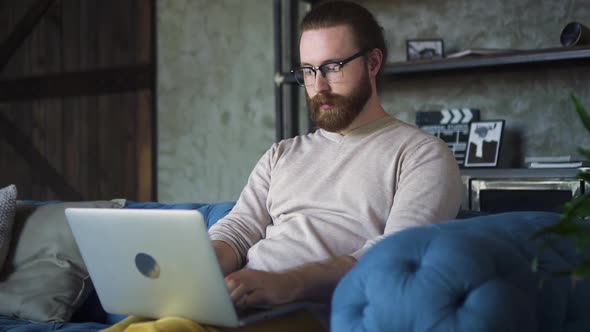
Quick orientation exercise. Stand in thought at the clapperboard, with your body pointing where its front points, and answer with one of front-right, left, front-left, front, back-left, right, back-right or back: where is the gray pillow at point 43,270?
front-right

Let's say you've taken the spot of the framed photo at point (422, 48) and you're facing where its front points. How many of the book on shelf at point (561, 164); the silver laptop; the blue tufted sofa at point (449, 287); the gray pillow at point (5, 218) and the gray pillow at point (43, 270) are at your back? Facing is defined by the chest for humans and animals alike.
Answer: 0

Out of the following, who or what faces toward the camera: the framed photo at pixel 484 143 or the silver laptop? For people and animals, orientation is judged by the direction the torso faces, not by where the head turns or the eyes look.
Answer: the framed photo

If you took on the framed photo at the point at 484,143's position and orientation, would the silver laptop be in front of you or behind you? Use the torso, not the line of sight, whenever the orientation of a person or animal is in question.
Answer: in front

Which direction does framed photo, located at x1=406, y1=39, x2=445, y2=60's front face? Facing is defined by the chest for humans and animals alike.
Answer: toward the camera

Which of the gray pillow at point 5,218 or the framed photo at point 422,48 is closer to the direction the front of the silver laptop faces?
the framed photo

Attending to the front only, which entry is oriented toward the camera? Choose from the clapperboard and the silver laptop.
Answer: the clapperboard

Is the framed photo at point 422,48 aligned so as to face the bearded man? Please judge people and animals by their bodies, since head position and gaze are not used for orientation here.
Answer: yes

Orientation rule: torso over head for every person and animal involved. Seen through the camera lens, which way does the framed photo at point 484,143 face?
facing the viewer

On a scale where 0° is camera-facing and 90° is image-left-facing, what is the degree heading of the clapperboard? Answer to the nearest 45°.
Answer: approximately 0°

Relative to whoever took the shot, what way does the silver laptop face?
facing away from the viewer and to the right of the viewer

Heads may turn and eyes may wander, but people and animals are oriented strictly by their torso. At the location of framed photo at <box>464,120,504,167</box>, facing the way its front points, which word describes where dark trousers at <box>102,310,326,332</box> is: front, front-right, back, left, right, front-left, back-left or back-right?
front

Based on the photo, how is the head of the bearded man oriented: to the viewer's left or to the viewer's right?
to the viewer's left

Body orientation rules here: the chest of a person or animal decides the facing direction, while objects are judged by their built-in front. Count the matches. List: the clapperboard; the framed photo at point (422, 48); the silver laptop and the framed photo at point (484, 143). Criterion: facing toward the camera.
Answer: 3

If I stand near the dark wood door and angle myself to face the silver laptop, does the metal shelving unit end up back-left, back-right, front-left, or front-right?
front-left

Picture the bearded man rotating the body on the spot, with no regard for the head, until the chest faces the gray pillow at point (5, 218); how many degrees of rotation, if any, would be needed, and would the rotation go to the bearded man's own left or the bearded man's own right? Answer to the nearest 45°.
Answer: approximately 90° to the bearded man's own right

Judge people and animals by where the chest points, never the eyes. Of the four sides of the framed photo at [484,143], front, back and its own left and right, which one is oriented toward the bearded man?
front

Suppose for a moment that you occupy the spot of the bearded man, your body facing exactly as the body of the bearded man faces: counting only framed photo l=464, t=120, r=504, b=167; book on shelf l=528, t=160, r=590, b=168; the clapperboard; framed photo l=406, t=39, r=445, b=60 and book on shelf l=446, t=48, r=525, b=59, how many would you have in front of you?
0

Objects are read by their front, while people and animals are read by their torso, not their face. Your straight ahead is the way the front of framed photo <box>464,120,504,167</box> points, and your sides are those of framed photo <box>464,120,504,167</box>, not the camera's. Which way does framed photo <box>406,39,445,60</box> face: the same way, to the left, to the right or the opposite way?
the same way

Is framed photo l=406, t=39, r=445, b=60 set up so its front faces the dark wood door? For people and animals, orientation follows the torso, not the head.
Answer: no
